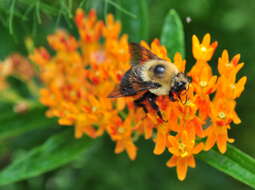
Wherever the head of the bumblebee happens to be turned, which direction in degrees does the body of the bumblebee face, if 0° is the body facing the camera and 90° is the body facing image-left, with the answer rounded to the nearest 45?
approximately 270°
